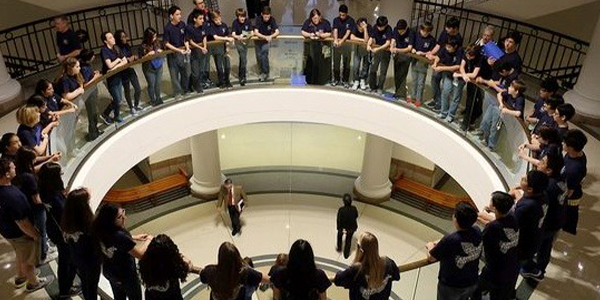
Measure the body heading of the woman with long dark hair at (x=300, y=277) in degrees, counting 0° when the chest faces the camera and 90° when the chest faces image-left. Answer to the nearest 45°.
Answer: approximately 180°

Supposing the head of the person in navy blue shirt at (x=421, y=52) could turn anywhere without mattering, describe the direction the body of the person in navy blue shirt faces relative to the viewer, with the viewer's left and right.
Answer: facing the viewer and to the left of the viewer

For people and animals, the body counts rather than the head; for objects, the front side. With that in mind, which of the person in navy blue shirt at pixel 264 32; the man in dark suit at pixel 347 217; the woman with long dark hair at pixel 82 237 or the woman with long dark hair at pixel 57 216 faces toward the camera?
the person in navy blue shirt

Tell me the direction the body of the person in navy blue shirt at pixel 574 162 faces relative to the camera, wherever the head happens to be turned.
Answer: to the viewer's left

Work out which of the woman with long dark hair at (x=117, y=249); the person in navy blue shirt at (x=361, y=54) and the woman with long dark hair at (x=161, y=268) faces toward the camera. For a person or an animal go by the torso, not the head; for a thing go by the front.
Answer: the person in navy blue shirt

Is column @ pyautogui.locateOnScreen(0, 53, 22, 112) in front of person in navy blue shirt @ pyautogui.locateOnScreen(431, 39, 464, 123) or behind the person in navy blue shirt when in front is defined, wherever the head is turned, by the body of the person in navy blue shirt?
in front

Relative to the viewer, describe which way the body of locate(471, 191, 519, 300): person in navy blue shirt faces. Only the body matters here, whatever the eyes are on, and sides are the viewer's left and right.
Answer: facing away from the viewer and to the left of the viewer

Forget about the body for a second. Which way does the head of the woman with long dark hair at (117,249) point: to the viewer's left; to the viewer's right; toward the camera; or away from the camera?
to the viewer's right

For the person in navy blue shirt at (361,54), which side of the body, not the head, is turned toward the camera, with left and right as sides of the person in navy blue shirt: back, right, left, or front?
front

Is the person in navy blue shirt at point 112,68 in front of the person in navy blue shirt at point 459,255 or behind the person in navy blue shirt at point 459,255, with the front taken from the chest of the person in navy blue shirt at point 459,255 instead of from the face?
in front

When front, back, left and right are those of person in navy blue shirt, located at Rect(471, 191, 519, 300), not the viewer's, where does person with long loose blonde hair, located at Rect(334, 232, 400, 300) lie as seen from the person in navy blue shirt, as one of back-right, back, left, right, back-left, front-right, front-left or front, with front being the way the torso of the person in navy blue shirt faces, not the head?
left

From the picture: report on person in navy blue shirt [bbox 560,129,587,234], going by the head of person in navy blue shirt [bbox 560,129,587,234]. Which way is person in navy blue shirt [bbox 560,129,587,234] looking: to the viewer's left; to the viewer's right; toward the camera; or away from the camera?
to the viewer's left

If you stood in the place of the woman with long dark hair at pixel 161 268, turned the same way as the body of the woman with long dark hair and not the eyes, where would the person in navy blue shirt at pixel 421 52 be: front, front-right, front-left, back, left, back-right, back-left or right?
front

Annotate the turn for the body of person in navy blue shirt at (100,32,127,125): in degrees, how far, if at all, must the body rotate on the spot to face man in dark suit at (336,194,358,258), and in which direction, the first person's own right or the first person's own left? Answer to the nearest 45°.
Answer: approximately 45° to the first person's own left

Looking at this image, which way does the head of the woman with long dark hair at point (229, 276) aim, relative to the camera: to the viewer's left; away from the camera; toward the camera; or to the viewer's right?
away from the camera
